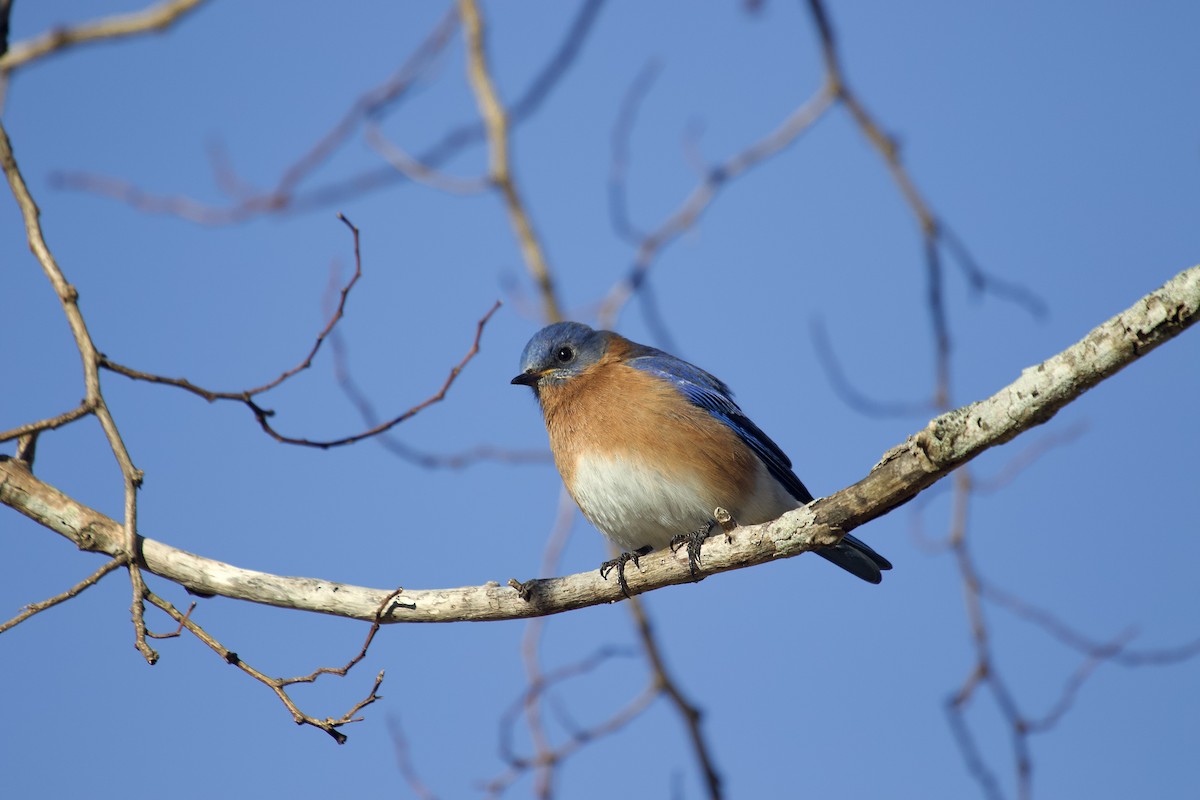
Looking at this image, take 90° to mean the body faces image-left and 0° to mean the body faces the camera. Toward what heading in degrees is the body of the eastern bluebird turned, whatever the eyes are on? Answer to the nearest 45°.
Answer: approximately 45°

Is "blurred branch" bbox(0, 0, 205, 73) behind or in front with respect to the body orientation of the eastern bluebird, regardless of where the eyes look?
in front

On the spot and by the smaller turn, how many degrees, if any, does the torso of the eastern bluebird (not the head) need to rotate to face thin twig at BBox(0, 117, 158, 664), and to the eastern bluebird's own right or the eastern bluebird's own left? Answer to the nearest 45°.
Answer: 0° — it already faces it
